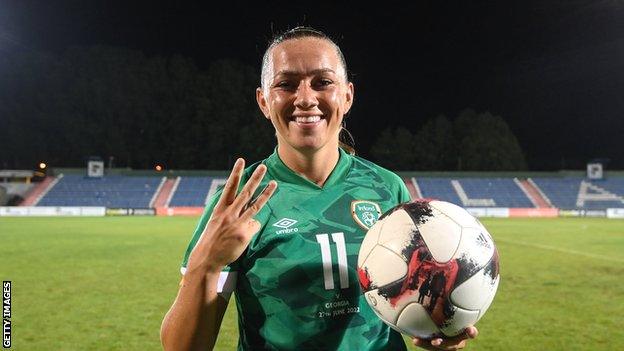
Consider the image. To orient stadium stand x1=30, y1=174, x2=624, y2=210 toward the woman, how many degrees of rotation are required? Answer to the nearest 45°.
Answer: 0° — it already faces them

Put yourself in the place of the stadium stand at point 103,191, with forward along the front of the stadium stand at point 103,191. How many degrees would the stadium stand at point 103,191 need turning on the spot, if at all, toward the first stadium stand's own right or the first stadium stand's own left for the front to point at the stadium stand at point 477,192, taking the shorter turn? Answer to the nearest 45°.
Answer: approximately 90° to the first stadium stand's own left

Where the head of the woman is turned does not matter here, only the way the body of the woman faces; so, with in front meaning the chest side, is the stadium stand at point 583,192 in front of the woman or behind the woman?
behind

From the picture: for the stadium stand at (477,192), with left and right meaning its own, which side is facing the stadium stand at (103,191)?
right

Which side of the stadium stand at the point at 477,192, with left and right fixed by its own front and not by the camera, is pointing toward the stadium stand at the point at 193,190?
right

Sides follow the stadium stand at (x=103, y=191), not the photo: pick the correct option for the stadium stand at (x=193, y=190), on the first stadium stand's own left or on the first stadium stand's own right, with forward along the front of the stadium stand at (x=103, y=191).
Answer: on the first stadium stand's own left

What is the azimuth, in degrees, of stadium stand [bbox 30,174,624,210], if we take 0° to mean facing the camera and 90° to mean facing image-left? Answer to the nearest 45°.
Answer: approximately 0°
